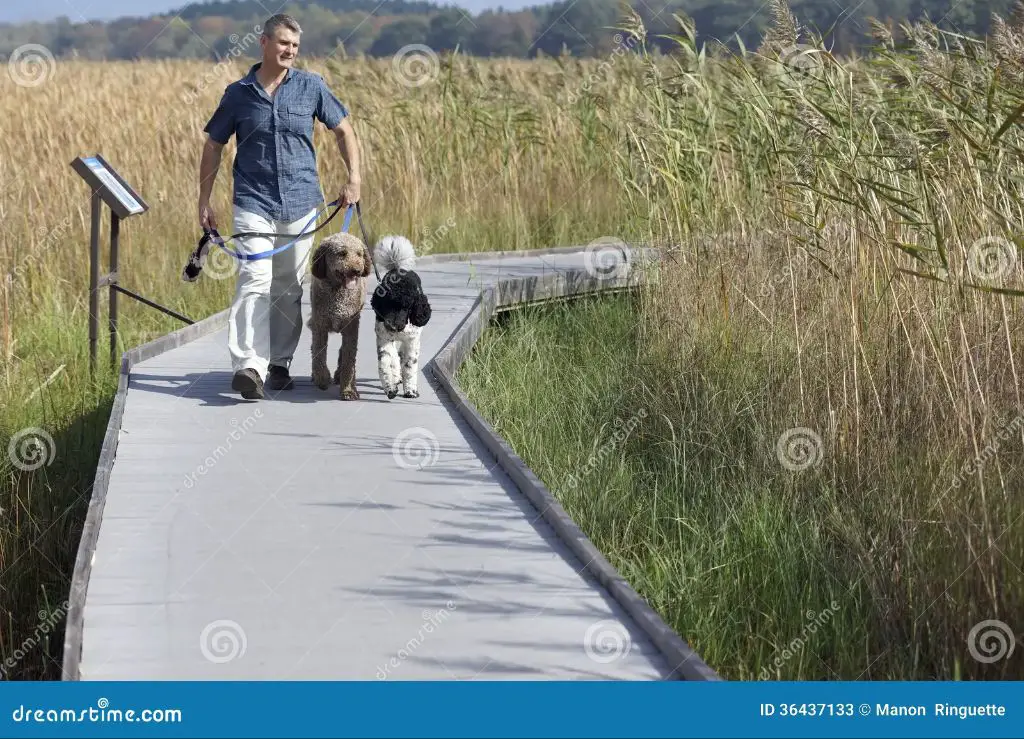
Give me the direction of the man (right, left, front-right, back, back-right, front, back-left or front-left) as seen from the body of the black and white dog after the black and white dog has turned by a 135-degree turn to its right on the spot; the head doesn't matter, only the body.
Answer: front

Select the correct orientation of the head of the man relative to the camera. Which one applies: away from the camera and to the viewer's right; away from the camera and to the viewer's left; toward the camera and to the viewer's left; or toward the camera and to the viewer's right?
toward the camera and to the viewer's right

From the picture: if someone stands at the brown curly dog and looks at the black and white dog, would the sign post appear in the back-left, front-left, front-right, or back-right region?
back-left

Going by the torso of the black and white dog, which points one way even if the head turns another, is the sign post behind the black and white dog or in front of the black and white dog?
behind

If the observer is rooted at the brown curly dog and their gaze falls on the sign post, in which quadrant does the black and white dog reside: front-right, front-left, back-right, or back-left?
back-right

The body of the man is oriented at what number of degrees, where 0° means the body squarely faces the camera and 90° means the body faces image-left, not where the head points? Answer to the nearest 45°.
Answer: approximately 0°
